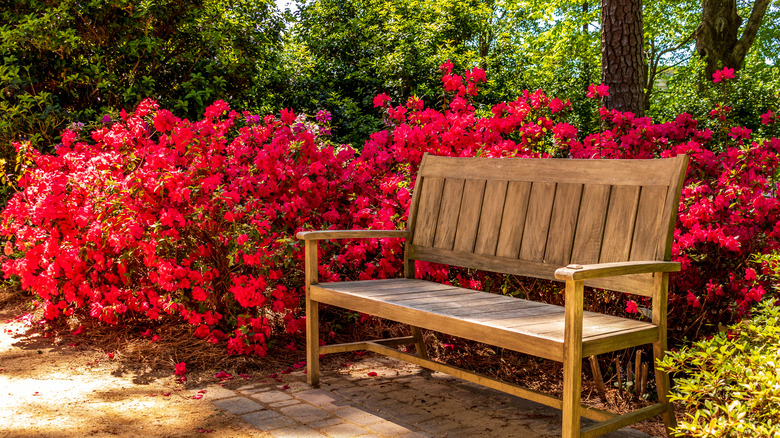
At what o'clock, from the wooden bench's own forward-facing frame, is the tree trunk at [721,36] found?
The tree trunk is roughly at 5 o'clock from the wooden bench.

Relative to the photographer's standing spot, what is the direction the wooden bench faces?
facing the viewer and to the left of the viewer

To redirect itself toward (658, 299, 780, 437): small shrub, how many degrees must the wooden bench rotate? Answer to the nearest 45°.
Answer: approximately 90° to its left

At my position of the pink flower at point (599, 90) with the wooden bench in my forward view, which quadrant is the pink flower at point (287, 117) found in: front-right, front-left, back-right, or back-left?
front-right

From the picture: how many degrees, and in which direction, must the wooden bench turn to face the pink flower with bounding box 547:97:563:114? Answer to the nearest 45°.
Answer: approximately 135° to its right

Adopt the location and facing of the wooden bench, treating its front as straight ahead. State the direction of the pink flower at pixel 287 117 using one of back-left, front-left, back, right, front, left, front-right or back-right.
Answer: right

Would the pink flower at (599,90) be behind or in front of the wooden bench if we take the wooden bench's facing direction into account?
behind
